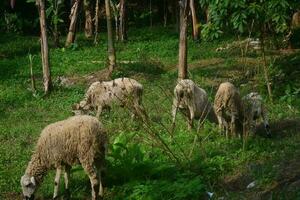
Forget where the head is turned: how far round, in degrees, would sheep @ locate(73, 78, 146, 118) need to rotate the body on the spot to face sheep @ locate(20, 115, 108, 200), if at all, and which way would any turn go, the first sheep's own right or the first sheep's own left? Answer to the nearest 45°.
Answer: approximately 90° to the first sheep's own left

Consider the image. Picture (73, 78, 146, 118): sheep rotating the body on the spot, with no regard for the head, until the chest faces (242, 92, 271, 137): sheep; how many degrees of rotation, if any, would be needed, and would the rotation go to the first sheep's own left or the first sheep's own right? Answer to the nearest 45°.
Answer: approximately 135° to the first sheep's own left

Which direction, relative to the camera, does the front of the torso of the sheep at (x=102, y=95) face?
to the viewer's left
